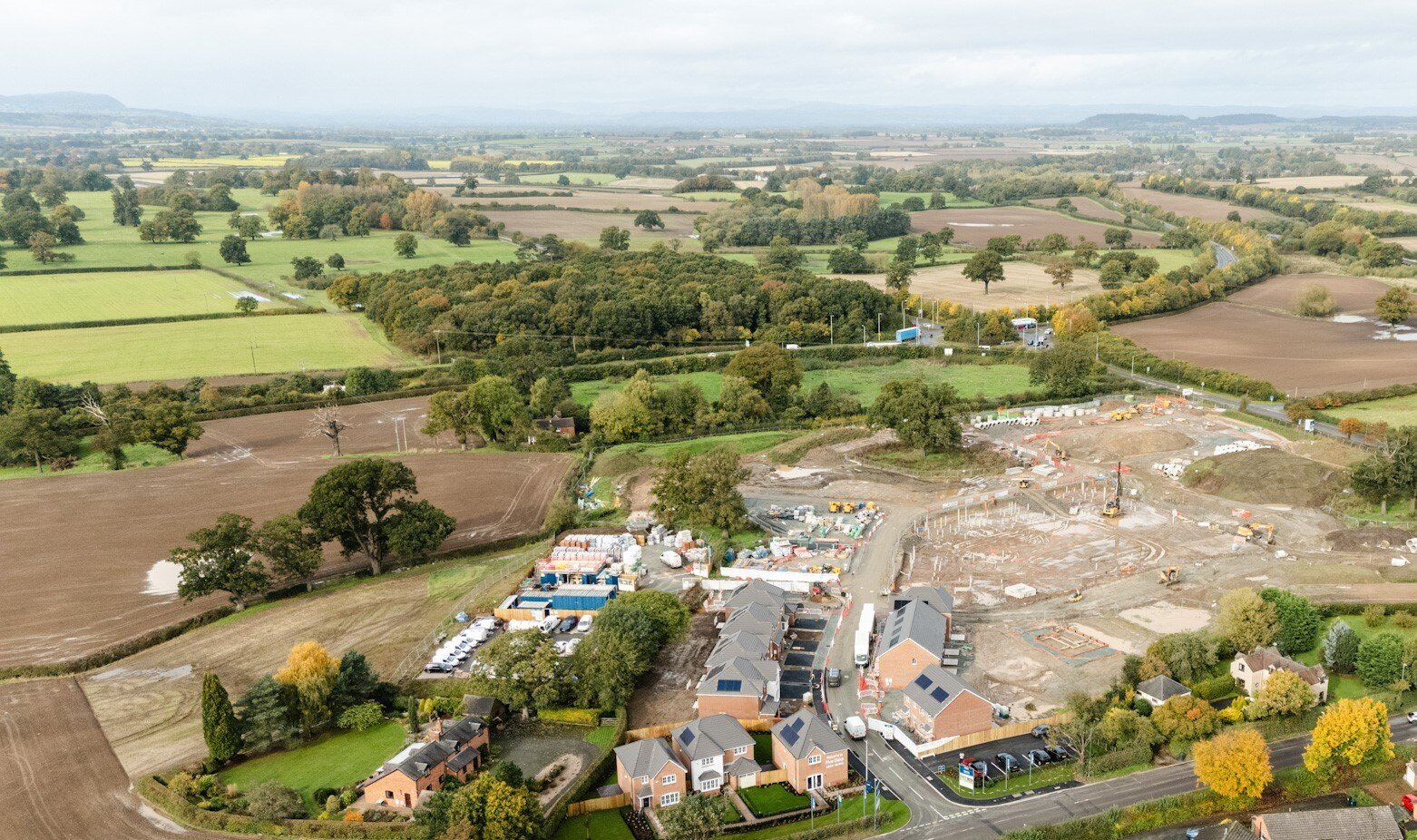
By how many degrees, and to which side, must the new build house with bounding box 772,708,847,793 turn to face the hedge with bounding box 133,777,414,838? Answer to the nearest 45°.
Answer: approximately 90° to its right

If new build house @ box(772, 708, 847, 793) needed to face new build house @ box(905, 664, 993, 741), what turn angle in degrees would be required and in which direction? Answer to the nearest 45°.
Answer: approximately 135° to its left

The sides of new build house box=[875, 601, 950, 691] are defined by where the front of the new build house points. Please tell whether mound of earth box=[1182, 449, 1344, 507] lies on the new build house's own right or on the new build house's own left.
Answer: on the new build house's own right

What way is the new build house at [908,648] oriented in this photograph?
to the viewer's left

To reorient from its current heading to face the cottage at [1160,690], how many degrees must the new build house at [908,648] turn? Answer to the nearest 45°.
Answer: approximately 180°

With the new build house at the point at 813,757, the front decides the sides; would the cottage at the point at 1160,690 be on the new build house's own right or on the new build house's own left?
on the new build house's own left

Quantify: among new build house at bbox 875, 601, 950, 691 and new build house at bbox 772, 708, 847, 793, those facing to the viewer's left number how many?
1

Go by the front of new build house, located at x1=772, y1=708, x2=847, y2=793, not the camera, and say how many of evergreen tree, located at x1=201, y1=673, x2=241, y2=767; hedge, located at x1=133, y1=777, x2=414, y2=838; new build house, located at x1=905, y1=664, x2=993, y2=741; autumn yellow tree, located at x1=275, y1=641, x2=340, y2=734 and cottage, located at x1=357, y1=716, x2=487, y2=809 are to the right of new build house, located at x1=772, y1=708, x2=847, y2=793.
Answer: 4

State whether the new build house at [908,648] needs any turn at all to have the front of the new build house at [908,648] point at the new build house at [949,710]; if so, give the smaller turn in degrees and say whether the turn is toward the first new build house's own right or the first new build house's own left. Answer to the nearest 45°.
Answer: approximately 90° to the first new build house's own left

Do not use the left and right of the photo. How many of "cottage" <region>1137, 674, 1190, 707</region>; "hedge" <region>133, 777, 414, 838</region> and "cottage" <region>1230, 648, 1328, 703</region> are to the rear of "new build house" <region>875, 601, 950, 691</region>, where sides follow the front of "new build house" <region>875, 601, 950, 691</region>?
2

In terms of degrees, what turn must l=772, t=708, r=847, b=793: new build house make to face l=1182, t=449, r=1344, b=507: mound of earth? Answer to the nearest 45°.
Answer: approximately 135° to its left

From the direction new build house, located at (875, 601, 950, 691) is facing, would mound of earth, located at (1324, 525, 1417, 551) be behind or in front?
behind

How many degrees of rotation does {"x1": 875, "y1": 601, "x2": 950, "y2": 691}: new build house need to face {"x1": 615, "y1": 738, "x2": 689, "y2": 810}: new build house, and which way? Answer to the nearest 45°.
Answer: approximately 45° to its left

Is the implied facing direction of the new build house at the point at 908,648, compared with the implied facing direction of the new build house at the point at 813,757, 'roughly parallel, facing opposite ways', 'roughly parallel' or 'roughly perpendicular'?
roughly perpendicular
